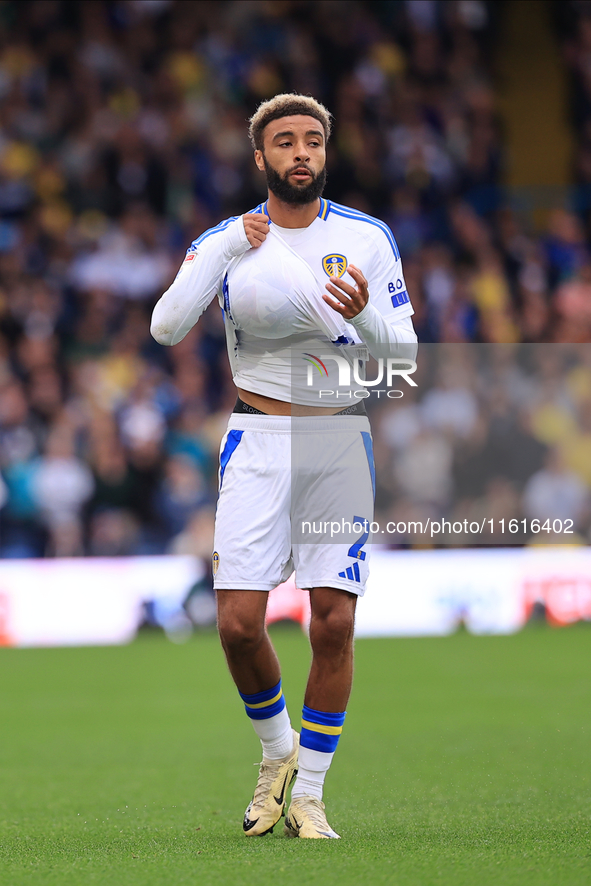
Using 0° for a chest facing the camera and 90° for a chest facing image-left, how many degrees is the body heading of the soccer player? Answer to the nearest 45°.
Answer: approximately 0°

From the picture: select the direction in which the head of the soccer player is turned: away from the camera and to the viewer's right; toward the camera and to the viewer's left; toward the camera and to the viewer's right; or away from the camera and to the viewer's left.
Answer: toward the camera and to the viewer's right
